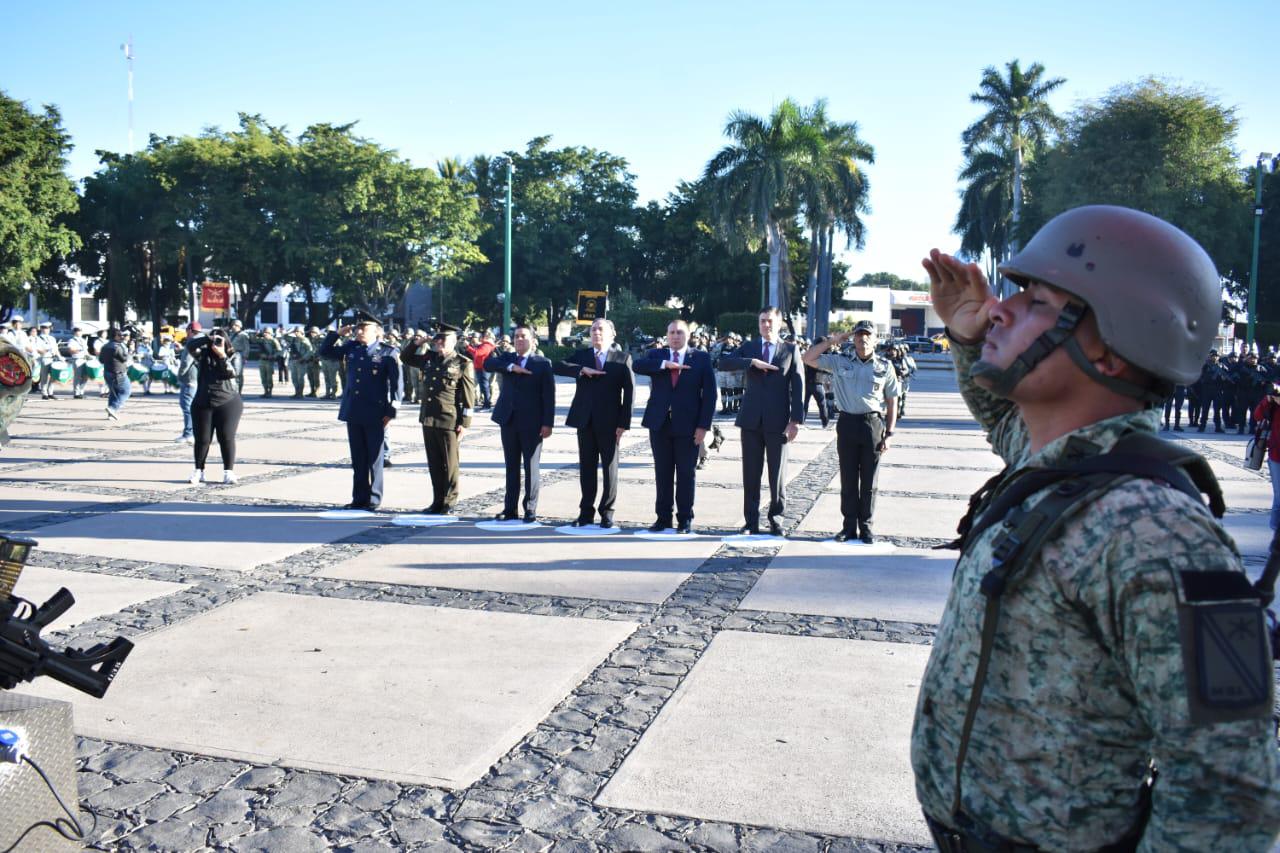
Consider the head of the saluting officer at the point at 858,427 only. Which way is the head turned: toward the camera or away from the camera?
toward the camera

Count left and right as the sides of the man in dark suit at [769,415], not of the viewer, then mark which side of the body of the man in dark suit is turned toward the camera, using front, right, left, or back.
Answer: front

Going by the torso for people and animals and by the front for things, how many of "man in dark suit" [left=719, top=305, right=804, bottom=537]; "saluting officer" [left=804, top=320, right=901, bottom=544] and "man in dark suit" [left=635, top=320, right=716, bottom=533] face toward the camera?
3

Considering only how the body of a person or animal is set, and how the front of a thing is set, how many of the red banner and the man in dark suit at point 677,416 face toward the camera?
2

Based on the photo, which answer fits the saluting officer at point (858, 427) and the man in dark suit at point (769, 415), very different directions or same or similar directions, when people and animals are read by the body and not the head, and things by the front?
same or similar directions

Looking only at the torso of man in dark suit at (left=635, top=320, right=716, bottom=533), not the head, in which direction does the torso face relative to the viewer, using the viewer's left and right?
facing the viewer

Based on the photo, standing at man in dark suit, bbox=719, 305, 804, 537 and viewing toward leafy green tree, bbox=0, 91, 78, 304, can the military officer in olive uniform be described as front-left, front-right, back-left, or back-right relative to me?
front-left
